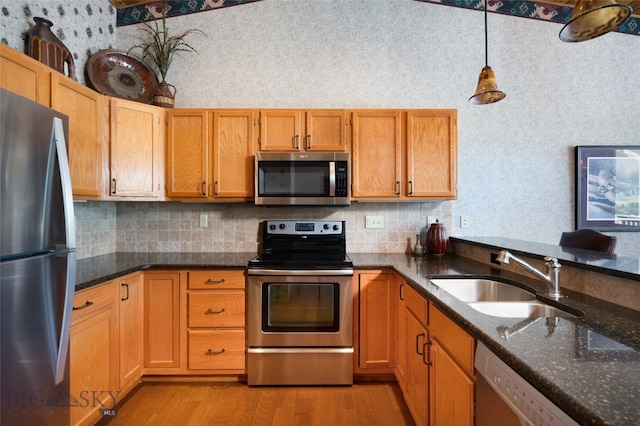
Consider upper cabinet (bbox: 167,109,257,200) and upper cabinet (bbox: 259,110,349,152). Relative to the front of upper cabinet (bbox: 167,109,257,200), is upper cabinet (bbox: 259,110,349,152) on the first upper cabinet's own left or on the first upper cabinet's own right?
on the first upper cabinet's own left

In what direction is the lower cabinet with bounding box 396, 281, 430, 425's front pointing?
to the viewer's left

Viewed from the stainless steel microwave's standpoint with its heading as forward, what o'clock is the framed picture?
The framed picture is roughly at 9 o'clock from the stainless steel microwave.

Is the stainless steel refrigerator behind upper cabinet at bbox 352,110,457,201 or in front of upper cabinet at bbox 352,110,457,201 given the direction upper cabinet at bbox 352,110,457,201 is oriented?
in front

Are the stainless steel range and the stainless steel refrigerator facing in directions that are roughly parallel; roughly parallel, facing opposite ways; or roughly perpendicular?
roughly perpendicular

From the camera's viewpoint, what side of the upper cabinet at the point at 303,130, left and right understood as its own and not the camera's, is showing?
front

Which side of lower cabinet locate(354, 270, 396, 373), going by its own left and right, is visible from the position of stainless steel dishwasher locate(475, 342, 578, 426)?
front

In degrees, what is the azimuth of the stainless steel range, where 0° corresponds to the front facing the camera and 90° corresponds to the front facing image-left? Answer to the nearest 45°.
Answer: approximately 0°

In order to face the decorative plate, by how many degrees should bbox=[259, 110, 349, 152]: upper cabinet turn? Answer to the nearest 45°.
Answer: approximately 90° to its right

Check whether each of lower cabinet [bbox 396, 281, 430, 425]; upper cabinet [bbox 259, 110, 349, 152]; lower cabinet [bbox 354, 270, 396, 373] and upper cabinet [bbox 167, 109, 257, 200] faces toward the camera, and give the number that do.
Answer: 3

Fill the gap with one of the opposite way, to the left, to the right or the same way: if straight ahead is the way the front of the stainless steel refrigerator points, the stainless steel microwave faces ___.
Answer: to the right

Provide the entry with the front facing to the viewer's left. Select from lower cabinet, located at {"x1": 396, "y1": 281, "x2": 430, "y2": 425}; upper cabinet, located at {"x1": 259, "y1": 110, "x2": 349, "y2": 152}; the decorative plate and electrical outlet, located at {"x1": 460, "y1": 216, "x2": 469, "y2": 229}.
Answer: the lower cabinet

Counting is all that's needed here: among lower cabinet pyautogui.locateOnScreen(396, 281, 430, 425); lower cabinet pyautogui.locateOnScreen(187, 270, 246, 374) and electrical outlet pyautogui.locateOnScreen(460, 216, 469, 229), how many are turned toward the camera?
2

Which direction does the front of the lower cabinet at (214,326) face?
toward the camera
